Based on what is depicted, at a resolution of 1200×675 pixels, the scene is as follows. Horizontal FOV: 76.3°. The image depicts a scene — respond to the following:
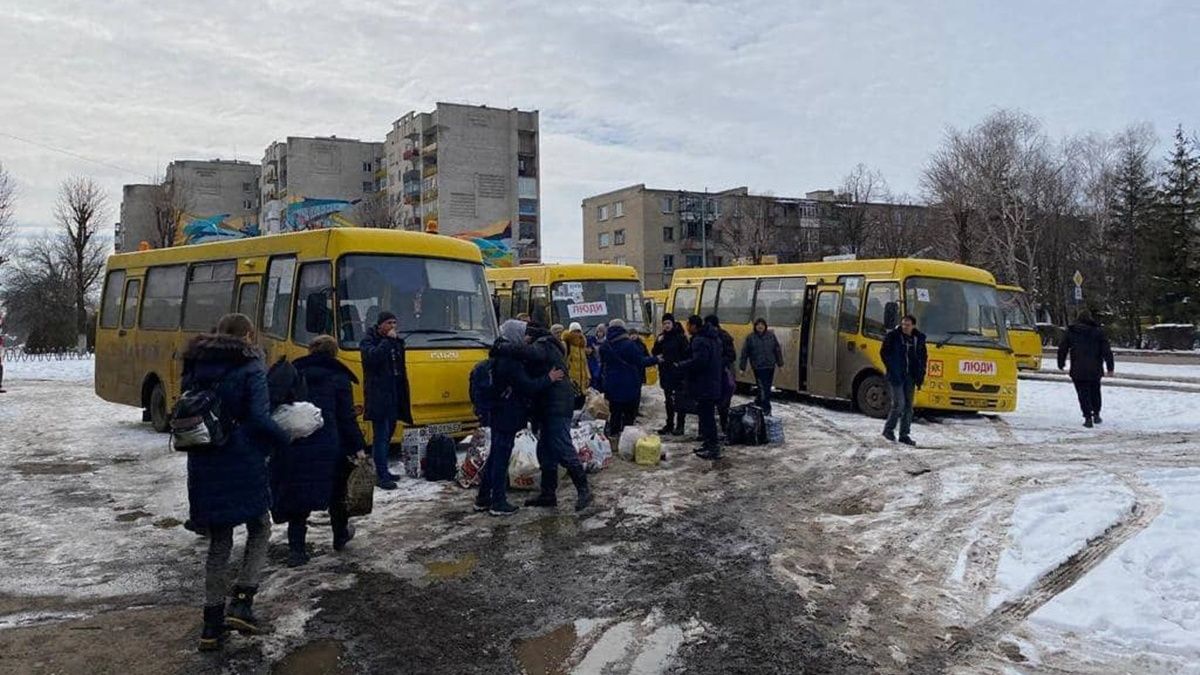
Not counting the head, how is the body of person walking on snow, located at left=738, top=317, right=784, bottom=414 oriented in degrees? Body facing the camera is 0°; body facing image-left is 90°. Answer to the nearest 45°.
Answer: approximately 0°

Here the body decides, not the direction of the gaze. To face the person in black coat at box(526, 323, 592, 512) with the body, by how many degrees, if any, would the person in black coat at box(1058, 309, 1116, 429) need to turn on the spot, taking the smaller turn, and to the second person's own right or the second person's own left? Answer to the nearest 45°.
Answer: approximately 135° to the second person's own left

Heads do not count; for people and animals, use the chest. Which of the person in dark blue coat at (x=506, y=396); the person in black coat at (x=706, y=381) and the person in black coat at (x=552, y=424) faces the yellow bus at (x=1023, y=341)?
the person in dark blue coat at (x=506, y=396)

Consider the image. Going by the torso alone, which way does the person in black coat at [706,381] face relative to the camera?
to the viewer's left

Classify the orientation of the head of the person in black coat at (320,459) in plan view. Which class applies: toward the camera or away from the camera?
away from the camera

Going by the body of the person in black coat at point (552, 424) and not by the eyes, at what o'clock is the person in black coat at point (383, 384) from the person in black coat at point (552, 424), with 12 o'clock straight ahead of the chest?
the person in black coat at point (383, 384) is roughly at 1 o'clock from the person in black coat at point (552, 424).

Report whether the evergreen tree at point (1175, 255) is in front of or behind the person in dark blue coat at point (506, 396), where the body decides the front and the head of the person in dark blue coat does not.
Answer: in front

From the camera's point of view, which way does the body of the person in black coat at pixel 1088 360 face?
away from the camera

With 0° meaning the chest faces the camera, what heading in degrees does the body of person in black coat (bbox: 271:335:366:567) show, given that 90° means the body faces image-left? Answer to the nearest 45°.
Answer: approximately 225°

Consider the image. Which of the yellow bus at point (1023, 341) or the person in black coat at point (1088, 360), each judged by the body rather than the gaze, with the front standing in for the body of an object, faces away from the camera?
the person in black coat

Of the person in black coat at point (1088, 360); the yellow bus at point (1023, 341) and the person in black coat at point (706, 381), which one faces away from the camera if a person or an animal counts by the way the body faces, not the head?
the person in black coat at point (1088, 360)

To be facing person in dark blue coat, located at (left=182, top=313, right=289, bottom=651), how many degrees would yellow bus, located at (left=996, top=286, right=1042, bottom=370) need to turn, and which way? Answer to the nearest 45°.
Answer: approximately 45° to its right

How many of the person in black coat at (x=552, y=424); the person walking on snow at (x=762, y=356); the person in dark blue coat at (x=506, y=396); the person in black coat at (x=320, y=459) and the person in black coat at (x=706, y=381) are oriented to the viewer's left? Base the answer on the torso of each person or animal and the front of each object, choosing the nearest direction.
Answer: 2

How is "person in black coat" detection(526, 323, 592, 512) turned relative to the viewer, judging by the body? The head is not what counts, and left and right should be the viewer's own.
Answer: facing to the left of the viewer
